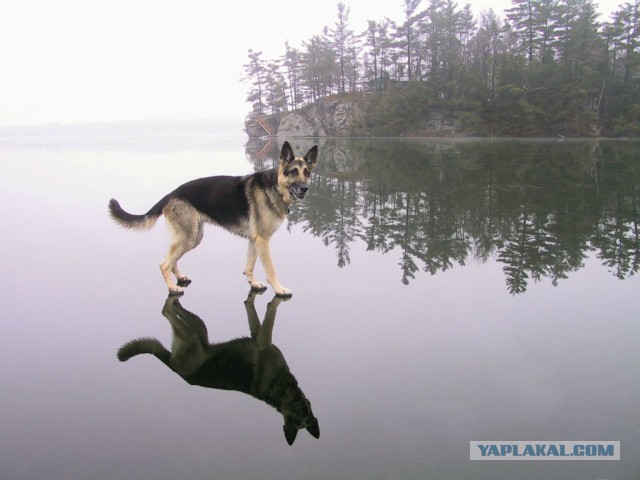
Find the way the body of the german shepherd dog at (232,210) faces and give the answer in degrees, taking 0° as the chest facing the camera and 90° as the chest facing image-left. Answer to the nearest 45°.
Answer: approximately 270°
